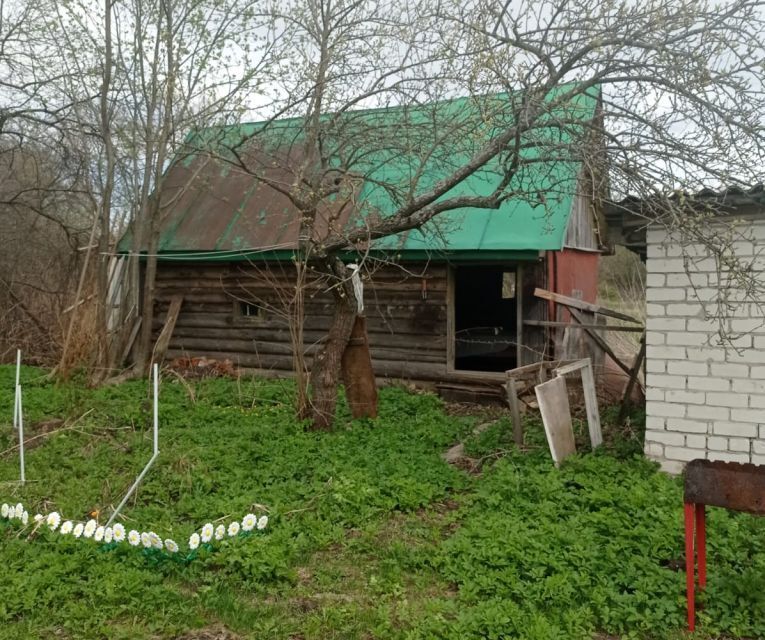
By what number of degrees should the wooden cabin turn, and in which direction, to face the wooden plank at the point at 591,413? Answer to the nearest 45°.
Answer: approximately 45° to its left

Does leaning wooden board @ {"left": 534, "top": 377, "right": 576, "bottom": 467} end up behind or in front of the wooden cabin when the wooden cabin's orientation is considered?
in front

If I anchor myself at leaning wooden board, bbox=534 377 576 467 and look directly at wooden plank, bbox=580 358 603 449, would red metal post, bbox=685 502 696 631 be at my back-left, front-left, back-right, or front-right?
back-right

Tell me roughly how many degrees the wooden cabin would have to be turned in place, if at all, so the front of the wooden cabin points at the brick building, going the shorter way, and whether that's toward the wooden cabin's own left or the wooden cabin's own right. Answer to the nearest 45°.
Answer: approximately 45° to the wooden cabin's own left

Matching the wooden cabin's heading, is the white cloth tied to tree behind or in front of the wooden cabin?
in front

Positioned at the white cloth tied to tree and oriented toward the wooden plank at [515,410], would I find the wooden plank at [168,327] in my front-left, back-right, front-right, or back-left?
back-left

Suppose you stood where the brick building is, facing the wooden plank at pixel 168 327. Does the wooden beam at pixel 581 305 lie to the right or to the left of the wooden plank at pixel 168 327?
right

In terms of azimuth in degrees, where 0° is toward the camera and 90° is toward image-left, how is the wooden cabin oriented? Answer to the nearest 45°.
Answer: approximately 0°

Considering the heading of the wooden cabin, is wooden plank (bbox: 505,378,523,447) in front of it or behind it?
in front
